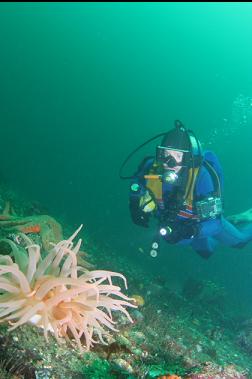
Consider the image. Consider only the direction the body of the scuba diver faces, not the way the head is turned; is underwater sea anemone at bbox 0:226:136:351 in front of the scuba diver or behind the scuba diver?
in front

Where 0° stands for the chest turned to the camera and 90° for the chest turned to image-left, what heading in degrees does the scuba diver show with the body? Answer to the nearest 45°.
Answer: approximately 45°
